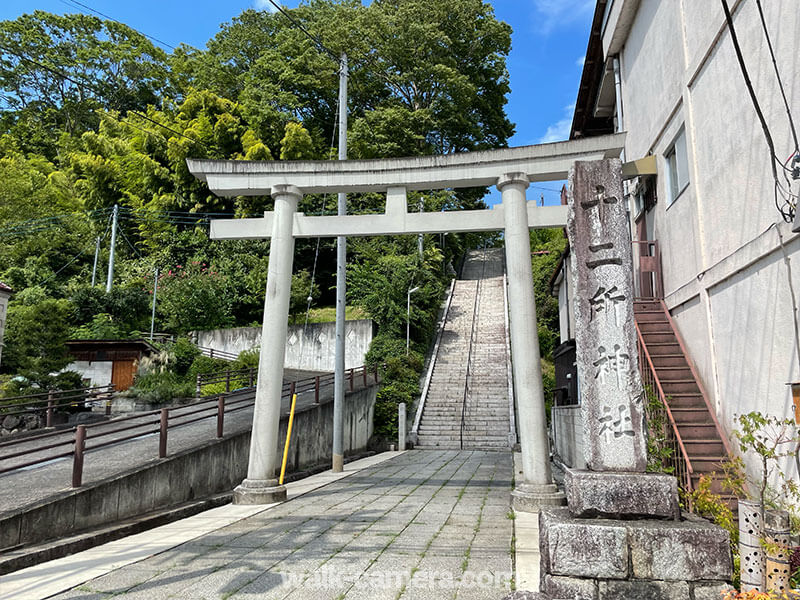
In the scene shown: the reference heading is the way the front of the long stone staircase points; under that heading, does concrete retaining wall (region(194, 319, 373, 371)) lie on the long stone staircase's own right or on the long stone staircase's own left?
on the long stone staircase's own right

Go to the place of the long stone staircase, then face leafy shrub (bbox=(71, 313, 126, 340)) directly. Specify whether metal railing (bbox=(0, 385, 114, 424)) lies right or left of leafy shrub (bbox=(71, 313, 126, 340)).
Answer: left

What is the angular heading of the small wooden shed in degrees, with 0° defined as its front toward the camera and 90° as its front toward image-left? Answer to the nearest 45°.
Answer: approximately 0°

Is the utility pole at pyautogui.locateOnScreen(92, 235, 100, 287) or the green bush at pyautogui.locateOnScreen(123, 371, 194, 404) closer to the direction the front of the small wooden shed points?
the green bush

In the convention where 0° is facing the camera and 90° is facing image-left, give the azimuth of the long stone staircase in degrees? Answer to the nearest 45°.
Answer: approximately 0°

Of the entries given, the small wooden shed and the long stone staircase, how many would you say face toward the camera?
2

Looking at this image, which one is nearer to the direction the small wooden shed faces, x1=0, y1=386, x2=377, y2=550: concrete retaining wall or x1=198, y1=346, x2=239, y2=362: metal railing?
the concrete retaining wall

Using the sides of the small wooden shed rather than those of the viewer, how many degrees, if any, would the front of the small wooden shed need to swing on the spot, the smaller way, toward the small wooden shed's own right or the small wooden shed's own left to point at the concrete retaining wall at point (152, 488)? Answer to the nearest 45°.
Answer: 0° — it already faces it

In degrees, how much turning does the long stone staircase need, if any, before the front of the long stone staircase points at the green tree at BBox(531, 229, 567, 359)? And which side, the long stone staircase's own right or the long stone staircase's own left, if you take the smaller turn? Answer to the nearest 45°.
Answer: approximately 135° to the long stone staircase's own left

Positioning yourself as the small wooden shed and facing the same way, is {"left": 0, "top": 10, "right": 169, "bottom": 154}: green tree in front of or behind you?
behind

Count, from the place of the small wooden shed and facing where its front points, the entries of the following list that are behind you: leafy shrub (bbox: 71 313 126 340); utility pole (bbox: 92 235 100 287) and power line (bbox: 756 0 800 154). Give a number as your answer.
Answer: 2

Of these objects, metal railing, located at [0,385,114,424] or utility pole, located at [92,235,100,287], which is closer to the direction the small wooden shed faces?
the metal railing

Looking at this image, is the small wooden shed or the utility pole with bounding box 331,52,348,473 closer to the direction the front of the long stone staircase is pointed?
the utility pole
